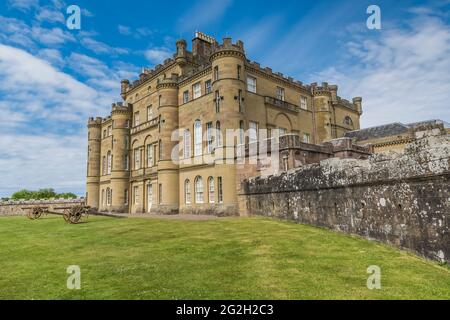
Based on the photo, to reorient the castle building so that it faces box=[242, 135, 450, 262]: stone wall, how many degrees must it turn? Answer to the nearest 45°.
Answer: approximately 45° to its left
